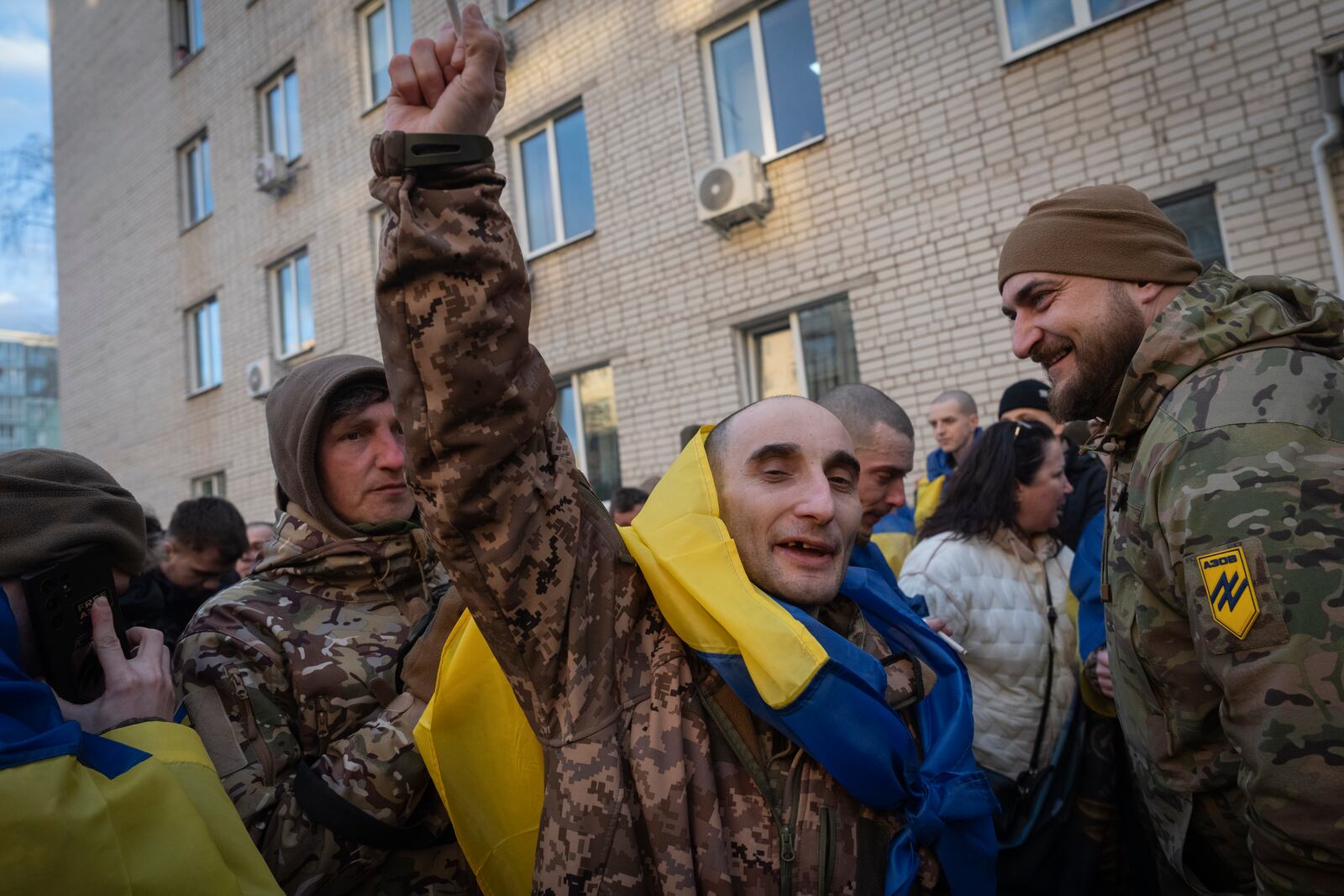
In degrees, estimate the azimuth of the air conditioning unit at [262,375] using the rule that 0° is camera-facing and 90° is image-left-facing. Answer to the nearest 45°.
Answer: approximately 45°

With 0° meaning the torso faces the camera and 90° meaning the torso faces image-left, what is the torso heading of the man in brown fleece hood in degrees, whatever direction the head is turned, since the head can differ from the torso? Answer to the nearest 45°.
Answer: approximately 315°

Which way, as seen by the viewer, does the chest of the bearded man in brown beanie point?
to the viewer's left

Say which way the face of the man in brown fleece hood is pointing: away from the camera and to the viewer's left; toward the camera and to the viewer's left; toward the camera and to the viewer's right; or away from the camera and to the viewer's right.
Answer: toward the camera and to the viewer's right

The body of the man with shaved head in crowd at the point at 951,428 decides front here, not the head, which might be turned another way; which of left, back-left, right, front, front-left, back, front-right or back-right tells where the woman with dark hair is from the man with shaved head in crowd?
front-left

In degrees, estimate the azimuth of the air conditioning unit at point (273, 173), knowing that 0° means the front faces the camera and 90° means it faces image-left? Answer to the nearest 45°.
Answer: approximately 45°
